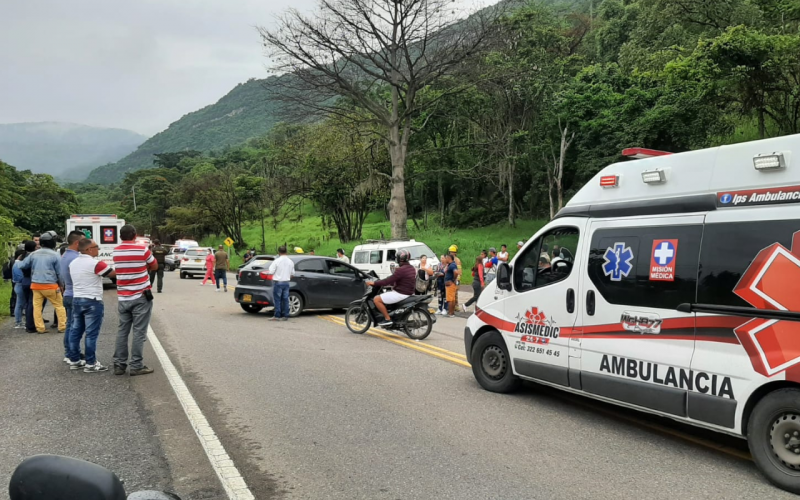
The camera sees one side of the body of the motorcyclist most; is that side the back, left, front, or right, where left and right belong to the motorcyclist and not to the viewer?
left

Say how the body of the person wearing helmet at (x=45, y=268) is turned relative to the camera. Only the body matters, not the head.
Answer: away from the camera

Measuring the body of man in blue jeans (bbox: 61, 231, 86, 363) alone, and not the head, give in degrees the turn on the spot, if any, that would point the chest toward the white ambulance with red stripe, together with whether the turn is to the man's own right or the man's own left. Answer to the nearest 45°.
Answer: approximately 90° to the man's own right

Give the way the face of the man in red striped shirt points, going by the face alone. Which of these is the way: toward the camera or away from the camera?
away from the camera

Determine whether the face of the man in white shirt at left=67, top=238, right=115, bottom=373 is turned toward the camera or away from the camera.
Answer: away from the camera

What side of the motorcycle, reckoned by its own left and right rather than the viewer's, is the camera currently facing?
left
